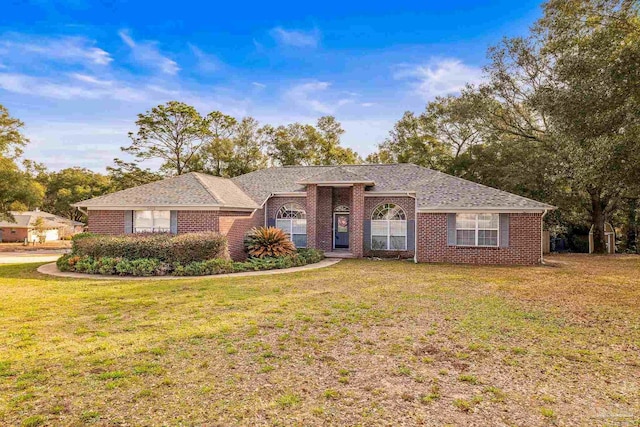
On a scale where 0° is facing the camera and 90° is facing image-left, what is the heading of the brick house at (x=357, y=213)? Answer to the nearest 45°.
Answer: approximately 0°

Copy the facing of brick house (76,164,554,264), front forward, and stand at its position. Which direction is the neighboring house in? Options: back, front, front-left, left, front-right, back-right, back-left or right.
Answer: back-right

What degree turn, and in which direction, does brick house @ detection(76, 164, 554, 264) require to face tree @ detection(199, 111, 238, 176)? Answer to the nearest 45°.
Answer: approximately 135° to its right
